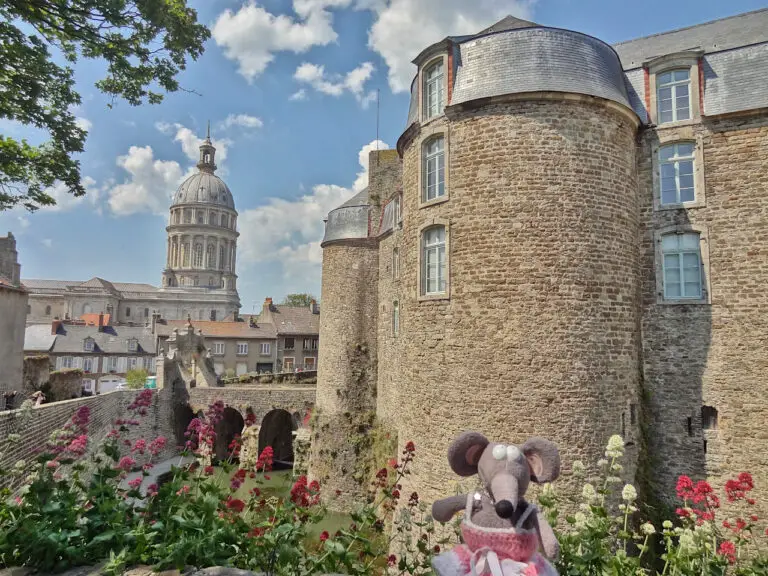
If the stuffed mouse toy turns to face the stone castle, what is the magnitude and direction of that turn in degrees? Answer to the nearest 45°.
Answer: approximately 180°

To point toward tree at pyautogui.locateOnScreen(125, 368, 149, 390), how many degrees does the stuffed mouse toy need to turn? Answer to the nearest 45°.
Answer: approximately 135° to its right

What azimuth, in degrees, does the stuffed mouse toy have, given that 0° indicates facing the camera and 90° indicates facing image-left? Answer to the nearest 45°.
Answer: approximately 0°

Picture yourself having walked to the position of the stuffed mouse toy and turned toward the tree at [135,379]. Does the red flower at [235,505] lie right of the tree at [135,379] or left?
left

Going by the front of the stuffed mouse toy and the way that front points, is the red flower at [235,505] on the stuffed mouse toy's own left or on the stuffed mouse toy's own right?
on the stuffed mouse toy's own right
